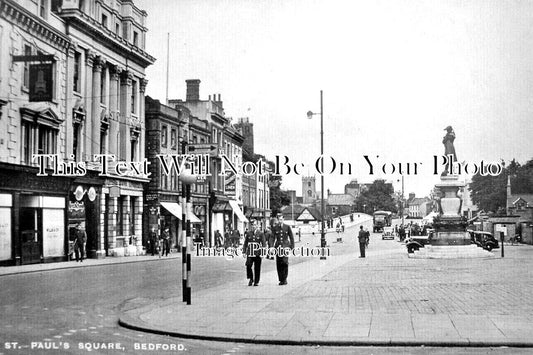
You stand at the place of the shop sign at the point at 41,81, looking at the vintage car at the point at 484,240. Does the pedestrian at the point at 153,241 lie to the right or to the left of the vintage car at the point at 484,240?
left

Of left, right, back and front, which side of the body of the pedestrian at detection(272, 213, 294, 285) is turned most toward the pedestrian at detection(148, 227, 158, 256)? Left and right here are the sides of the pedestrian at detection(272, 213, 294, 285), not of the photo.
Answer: back

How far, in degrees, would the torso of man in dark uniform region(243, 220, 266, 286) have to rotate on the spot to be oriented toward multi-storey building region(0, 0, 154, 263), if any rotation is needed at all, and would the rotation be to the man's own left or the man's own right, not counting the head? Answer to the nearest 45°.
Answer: approximately 135° to the man's own right

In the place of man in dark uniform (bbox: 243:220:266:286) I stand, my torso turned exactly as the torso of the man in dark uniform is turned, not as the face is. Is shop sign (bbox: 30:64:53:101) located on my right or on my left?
on my right

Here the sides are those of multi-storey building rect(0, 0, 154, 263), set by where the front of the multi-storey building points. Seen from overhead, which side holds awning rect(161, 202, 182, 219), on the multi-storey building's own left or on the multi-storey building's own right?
on the multi-storey building's own left

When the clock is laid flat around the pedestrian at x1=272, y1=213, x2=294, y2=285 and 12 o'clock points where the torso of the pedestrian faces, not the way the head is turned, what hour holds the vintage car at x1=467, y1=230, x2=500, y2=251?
The vintage car is roughly at 7 o'clock from the pedestrian.

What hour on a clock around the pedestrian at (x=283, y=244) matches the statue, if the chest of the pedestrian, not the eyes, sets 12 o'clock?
The statue is roughly at 7 o'clock from the pedestrian.

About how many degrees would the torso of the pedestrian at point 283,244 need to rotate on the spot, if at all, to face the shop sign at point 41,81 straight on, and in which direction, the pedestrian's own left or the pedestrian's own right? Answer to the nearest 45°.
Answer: approximately 90° to the pedestrian's own right

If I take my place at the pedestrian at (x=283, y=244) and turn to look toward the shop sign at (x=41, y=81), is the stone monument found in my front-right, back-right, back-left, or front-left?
back-right

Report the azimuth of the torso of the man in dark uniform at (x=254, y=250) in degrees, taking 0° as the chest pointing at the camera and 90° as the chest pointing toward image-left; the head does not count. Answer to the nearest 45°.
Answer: approximately 0°

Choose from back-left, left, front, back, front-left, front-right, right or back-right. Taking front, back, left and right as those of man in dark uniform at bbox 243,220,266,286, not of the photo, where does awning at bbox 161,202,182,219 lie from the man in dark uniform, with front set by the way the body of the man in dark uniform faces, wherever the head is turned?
back

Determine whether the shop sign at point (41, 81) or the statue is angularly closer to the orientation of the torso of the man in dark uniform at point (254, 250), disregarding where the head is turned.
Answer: the shop sign

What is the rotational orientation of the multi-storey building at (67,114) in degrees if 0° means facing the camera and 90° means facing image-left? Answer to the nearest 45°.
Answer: approximately 315°

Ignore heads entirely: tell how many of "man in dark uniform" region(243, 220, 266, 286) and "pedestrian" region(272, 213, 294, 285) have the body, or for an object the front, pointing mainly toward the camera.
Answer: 2

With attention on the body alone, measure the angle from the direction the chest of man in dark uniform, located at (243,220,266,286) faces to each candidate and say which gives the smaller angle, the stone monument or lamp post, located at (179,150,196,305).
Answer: the lamp post
